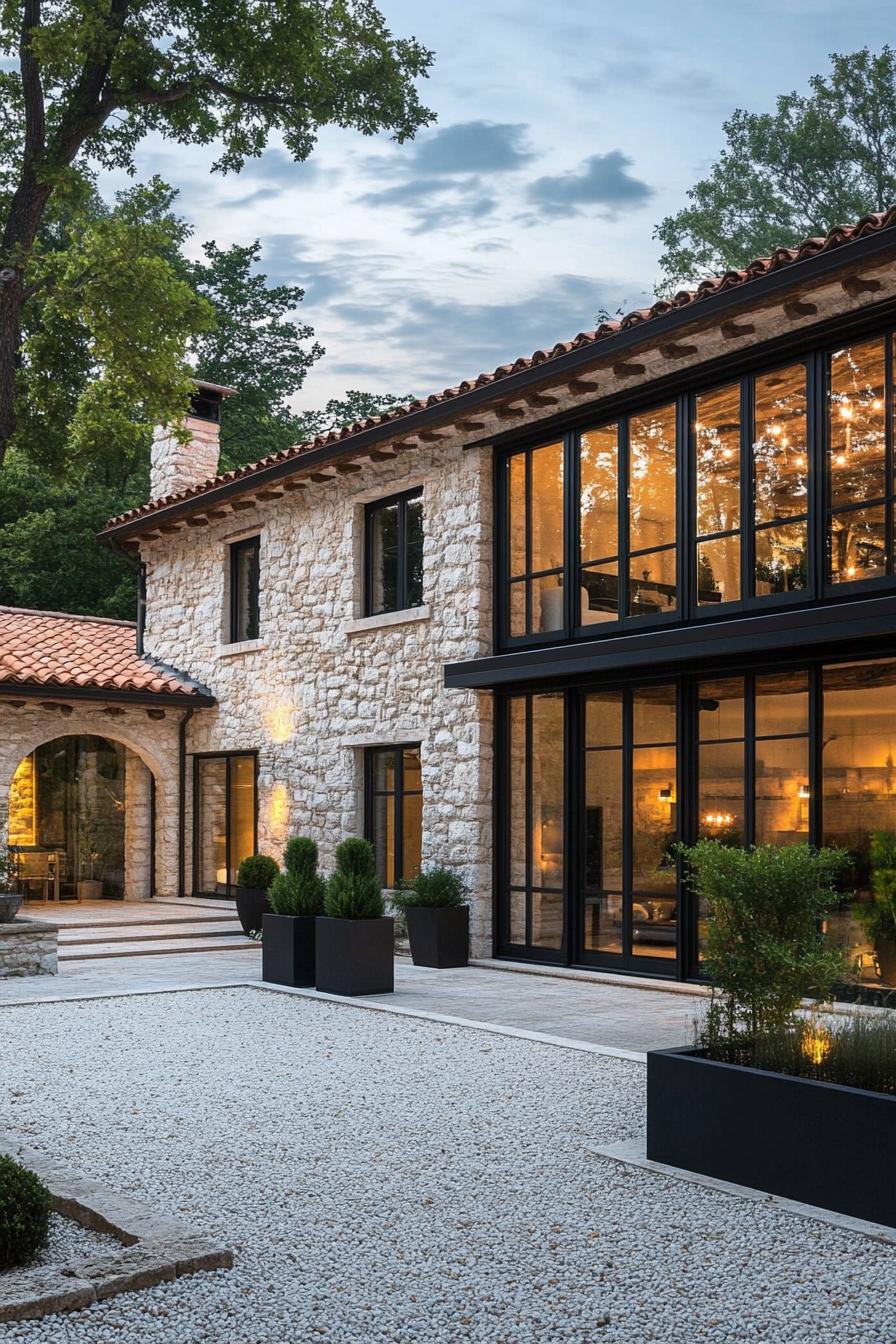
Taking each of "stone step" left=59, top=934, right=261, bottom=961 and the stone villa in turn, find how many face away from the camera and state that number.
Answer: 0

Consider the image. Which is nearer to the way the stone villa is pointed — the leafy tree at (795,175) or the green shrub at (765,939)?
the green shrub

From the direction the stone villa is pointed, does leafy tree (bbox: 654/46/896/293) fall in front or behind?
behind

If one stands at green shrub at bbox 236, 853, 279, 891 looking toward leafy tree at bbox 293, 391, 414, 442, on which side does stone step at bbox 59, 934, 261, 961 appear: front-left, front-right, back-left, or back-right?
back-left

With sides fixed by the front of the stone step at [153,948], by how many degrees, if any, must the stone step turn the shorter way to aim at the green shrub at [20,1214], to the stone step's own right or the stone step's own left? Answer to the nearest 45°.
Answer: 0° — it already faces it

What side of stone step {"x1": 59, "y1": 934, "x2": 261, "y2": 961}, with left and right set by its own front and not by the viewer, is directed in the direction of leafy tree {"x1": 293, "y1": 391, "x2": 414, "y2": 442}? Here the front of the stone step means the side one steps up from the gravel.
back

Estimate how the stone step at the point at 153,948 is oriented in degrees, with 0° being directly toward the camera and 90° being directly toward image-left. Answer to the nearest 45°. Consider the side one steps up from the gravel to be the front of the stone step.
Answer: approximately 0°

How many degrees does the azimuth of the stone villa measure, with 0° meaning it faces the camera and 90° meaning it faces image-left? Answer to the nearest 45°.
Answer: approximately 45°

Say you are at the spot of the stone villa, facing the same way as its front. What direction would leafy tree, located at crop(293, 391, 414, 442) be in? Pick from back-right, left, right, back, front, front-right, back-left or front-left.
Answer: back-right

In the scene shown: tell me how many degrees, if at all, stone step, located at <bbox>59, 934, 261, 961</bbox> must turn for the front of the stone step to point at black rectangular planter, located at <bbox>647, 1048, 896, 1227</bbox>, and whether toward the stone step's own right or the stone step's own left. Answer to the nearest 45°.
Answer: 0° — it already faces it

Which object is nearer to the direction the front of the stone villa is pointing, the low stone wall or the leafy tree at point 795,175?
the low stone wall
